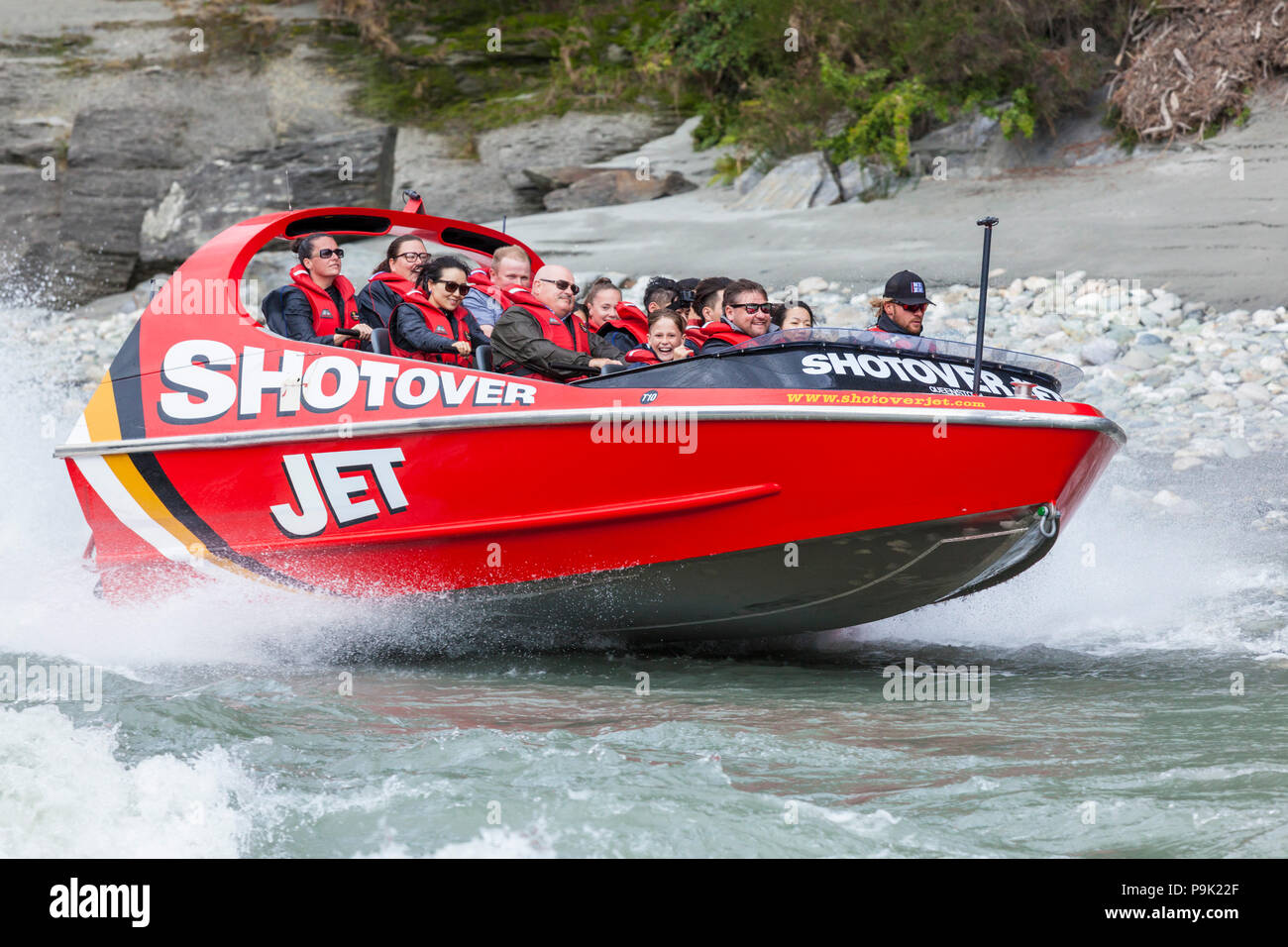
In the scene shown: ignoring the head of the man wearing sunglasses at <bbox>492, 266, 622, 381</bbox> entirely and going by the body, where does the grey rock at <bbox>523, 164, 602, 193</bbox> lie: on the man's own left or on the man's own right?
on the man's own left

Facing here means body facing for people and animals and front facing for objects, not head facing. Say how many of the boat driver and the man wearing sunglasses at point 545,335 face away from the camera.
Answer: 0

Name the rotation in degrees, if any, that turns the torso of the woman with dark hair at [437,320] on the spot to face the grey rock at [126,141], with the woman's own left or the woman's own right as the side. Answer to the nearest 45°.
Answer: approximately 135° to the woman's own left

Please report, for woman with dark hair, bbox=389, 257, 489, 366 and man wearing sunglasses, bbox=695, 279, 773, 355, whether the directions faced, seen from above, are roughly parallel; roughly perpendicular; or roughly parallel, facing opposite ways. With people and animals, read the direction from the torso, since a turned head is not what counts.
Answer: roughly parallel

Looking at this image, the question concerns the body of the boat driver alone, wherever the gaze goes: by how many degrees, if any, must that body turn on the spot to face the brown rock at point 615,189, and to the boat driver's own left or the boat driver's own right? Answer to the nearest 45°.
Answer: approximately 135° to the boat driver's own left

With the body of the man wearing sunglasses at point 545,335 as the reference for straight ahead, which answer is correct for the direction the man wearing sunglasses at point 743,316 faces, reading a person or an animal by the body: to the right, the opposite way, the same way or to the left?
the same way

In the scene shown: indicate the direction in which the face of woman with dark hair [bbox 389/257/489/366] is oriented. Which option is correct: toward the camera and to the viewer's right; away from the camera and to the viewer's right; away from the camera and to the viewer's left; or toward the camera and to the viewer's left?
toward the camera and to the viewer's right

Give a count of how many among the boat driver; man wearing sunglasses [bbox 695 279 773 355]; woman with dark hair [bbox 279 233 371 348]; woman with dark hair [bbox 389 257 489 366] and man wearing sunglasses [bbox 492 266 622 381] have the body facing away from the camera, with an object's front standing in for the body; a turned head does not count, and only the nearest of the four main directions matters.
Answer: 0

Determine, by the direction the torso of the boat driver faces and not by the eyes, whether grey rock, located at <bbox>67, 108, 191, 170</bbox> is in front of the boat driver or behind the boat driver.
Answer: behind

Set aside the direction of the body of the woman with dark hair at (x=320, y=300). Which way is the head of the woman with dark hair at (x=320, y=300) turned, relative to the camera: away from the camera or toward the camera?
toward the camera

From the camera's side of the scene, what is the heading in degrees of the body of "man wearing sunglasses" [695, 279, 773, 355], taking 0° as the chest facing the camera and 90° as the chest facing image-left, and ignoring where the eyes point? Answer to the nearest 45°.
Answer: approximately 315°

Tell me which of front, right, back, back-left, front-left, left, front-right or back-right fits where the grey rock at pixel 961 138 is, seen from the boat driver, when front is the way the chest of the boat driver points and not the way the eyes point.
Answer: back-left

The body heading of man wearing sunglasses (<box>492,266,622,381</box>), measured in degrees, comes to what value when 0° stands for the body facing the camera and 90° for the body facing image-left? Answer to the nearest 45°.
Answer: approximately 315°

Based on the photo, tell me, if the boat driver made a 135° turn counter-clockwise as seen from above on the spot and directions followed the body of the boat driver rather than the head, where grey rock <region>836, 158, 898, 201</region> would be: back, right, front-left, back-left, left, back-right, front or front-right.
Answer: front

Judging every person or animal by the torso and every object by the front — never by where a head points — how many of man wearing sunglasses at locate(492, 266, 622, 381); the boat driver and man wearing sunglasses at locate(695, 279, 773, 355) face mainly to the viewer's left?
0

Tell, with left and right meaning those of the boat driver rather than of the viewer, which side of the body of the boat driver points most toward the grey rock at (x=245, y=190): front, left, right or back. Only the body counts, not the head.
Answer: back

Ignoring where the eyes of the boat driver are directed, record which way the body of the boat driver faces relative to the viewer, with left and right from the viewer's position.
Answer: facing the viewer and to the right of the viewer

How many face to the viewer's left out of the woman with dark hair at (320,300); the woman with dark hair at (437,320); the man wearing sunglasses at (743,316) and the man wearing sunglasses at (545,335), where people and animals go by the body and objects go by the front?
0
